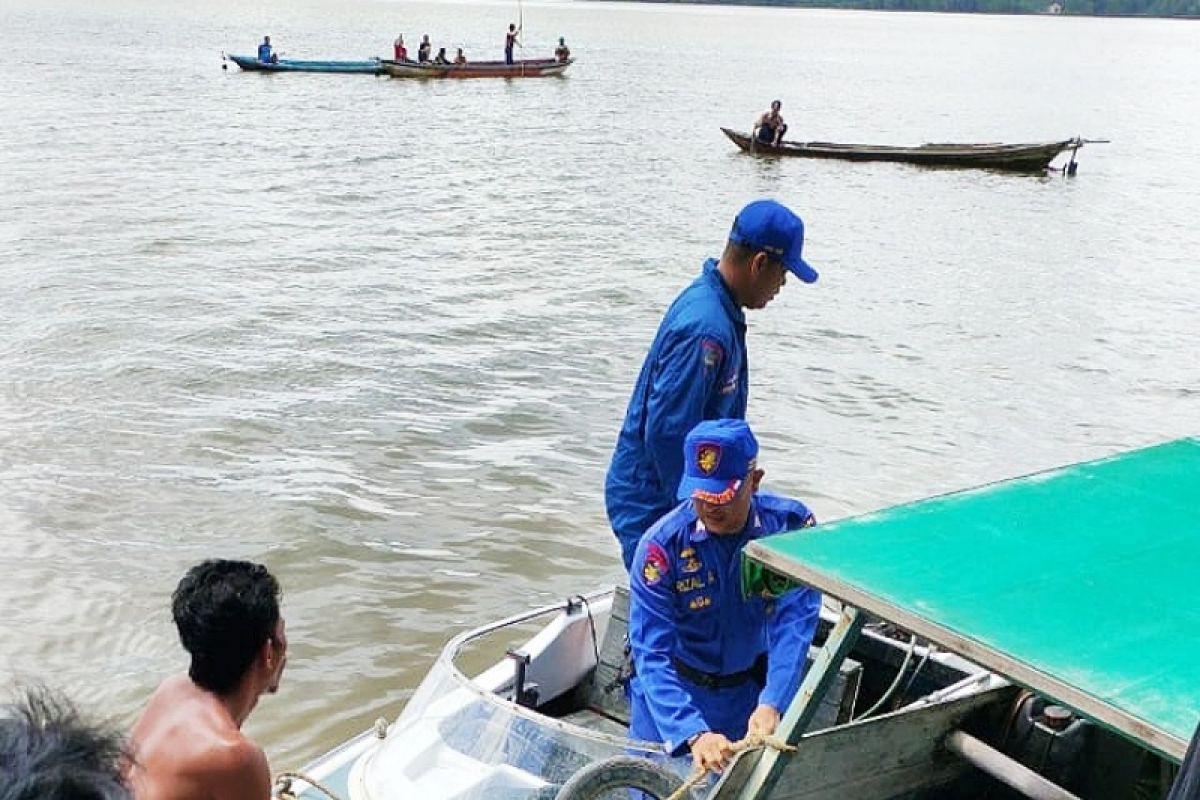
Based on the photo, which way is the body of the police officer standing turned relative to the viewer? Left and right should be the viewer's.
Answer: facing to the right of the viewer

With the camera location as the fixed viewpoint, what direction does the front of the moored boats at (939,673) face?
facing the viewer and to the left of the viewer

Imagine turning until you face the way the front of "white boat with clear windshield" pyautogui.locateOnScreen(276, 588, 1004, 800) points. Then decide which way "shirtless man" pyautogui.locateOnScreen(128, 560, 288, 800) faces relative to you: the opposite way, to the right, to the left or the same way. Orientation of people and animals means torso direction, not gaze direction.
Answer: the opposite way

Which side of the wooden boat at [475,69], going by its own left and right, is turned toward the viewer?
left

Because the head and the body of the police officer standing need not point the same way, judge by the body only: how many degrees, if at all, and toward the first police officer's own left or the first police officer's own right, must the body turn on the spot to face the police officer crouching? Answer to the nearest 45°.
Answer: approximately 90° to the first police officer's own right

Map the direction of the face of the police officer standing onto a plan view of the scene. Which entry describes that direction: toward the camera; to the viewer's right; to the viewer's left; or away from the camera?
to the viewer's right

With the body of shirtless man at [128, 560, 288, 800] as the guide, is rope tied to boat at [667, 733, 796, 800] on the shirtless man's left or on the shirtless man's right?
on the shirtless man's right

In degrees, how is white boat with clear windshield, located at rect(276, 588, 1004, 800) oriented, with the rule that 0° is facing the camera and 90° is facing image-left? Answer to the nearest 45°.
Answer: approximately 45°

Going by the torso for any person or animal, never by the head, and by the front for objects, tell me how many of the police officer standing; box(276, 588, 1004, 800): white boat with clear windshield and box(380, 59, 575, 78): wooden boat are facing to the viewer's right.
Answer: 1

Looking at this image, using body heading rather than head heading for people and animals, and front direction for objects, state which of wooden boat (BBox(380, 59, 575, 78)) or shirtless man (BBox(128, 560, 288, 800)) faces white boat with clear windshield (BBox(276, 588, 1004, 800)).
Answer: the shirtless man

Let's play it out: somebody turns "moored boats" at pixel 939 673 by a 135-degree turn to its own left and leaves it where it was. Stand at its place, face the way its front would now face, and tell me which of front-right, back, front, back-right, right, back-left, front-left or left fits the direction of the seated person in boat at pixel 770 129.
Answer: left

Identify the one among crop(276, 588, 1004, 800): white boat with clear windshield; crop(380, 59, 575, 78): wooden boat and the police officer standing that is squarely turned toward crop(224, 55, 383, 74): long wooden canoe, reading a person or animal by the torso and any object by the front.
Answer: crop(380, 59, 575, 78): wooden boat

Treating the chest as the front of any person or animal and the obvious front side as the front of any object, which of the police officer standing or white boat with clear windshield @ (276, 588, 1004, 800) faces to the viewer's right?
the police officer standing

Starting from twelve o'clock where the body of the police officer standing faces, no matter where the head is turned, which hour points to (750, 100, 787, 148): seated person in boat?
The seated person in boat is roughly at 9 o'clock from the police officer standing.

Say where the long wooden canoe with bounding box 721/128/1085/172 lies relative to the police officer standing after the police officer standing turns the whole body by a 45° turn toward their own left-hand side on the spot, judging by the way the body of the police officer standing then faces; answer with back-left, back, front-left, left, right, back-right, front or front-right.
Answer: front-left

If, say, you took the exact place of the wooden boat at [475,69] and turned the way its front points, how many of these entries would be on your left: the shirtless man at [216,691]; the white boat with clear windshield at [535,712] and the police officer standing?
3
